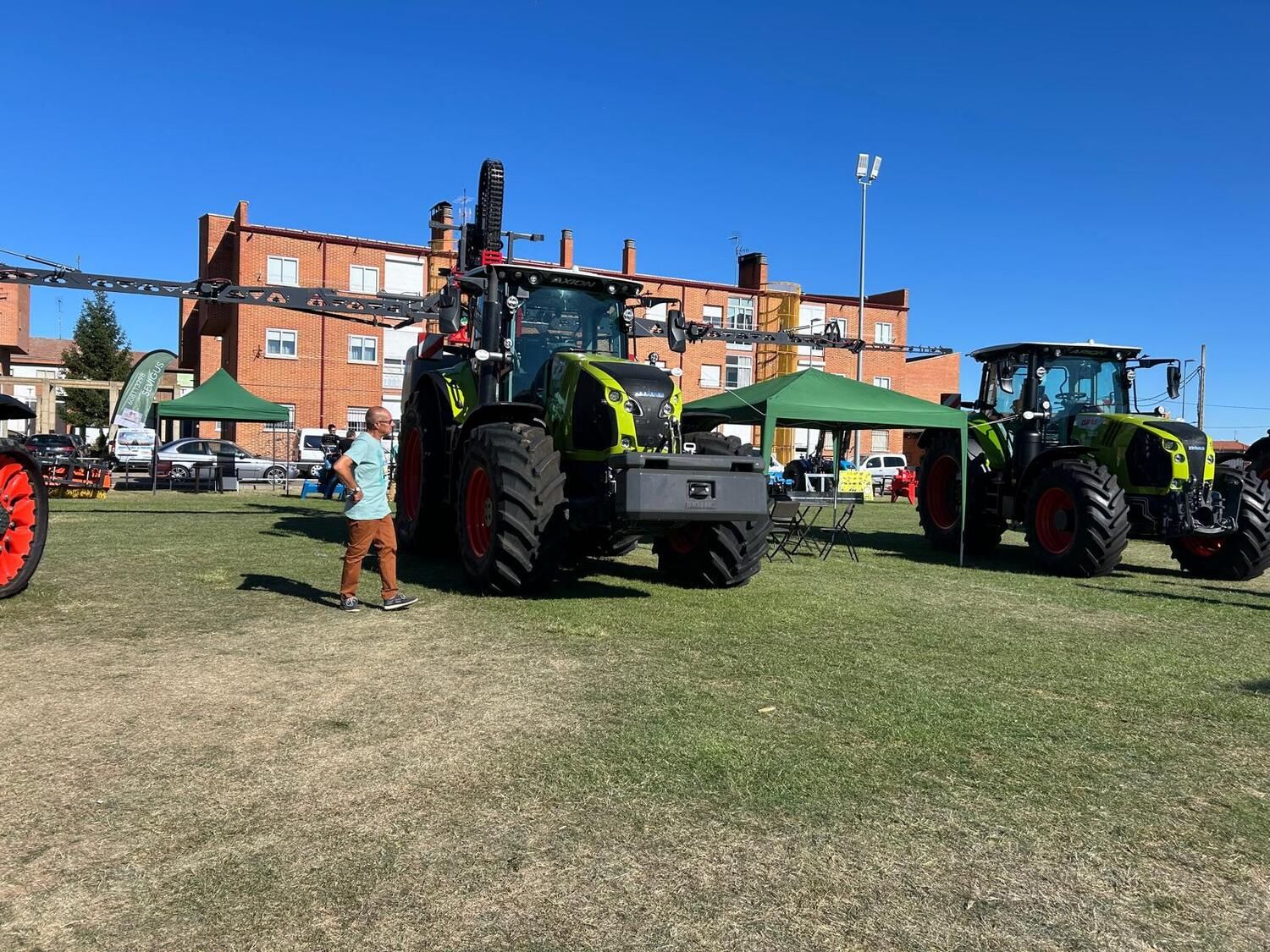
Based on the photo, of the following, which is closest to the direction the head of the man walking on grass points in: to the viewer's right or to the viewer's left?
to the viewer's right

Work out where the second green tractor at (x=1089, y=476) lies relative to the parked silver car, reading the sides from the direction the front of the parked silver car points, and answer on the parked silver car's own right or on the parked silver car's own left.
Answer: on the parked silver car's own right

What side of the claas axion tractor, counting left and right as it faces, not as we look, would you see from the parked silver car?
back

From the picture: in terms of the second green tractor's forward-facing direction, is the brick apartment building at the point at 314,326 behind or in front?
behind

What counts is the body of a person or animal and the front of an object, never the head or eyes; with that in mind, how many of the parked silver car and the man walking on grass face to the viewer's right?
2

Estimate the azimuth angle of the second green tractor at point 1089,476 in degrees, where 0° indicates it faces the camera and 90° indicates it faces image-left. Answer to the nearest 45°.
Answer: approximately 315°

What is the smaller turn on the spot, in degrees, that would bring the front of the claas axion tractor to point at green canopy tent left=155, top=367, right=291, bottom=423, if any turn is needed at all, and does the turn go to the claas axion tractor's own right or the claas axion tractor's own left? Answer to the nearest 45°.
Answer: approximately 180°

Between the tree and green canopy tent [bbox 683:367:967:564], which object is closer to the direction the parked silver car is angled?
the green canopy tent

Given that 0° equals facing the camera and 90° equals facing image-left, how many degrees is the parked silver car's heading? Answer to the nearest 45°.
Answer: approximately 270°

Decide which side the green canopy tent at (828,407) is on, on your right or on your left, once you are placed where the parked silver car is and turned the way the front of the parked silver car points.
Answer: on your right

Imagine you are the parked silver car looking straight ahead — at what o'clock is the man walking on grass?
The man walking on grass is roughly at 3 o'clock from the parked silver car.

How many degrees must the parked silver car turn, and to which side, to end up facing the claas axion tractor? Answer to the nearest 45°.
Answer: approximately 90° to its right

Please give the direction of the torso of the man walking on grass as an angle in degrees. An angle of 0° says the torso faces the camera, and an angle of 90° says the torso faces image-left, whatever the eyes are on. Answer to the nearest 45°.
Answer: approximately 270°
